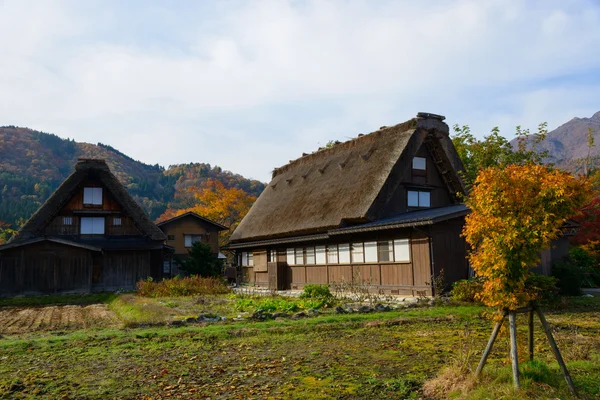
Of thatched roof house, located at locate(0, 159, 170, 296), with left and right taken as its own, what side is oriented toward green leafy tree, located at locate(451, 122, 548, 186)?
left

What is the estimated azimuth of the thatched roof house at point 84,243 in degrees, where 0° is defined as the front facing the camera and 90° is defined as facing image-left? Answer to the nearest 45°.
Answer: approximately 0°

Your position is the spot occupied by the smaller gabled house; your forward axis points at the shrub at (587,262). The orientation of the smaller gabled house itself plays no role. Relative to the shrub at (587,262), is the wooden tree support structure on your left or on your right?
right

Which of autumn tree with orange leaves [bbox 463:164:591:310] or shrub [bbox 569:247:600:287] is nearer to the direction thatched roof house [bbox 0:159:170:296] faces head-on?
the autumn tree with orange leaves

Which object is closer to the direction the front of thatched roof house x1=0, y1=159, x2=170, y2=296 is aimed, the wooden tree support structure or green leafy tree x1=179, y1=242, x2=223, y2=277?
the wooden tree support structure

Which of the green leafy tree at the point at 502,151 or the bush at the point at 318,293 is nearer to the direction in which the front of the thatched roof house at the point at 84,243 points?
the bush

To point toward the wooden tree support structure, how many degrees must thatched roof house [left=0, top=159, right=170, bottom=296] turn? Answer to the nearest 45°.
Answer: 0° — it already faces it

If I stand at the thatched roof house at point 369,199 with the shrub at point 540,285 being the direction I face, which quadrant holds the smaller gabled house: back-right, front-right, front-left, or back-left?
back-right
